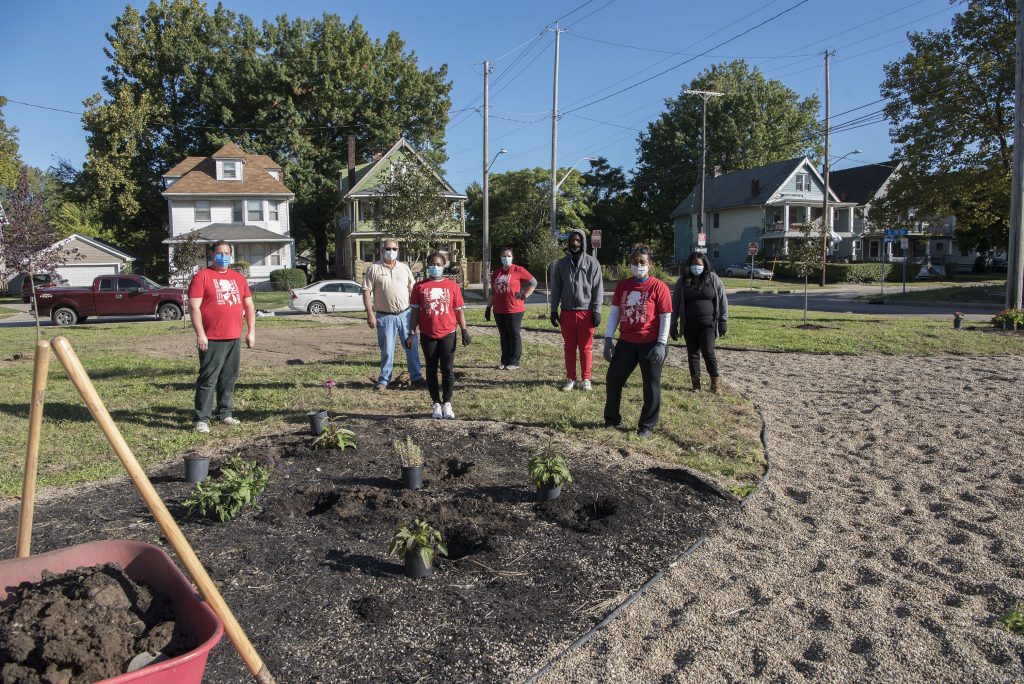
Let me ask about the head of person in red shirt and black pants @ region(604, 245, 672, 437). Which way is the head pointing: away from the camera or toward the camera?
toward the camera

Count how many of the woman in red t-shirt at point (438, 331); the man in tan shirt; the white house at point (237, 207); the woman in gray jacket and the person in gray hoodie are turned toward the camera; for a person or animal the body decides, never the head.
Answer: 5

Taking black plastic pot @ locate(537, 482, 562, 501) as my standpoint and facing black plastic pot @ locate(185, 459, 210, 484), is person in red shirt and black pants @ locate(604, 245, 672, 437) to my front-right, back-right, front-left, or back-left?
back-right

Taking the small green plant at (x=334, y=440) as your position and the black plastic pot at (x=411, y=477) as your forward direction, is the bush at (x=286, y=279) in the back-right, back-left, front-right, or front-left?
back-left

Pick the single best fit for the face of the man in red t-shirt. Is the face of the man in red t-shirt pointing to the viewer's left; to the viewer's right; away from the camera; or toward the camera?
toward the camera

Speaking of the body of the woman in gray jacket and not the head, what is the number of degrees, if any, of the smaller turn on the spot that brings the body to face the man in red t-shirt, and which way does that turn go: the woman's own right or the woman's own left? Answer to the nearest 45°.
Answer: approximately 45° to the woman's own right

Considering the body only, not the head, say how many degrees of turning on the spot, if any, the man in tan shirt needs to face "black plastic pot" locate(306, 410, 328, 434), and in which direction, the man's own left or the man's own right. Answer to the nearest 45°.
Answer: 0° — they already face it

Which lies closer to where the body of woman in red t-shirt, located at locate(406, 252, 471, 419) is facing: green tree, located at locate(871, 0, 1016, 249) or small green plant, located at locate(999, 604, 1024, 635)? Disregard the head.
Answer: the small green plant

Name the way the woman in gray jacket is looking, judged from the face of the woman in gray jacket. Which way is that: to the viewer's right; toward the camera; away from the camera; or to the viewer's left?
toward the camera

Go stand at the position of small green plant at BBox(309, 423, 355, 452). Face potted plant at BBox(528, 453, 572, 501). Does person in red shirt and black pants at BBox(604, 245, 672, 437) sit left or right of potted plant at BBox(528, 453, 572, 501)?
left

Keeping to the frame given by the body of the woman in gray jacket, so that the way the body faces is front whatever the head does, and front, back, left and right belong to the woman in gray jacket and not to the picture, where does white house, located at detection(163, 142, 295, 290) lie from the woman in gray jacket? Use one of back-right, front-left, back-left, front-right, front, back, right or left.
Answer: back-right

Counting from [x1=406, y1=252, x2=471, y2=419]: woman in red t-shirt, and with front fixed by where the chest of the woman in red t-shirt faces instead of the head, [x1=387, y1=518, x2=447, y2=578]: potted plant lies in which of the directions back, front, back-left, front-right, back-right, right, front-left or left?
front

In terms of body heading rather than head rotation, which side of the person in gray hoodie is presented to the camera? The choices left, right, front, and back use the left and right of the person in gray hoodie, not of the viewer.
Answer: front

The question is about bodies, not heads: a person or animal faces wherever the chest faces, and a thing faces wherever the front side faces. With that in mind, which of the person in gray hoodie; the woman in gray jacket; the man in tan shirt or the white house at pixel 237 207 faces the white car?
the white house

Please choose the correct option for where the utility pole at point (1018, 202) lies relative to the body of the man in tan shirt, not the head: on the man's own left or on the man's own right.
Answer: on the man's own left

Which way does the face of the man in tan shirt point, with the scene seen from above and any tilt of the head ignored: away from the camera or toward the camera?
toward the camera

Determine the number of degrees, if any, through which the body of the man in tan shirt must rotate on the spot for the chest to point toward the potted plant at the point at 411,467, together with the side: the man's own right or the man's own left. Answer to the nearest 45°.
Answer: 0° — they already face it

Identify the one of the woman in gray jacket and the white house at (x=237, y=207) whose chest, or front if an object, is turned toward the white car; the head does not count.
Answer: the white house

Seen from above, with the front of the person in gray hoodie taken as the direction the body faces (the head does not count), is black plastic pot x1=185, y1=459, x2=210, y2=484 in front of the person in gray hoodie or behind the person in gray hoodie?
in front

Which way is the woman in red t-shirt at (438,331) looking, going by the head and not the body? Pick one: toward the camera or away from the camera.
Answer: toward the camera

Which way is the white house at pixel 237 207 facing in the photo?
toward the camera

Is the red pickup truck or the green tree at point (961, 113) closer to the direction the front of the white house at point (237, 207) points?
the red pickup truck

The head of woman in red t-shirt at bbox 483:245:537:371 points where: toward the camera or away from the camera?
toward the camera
